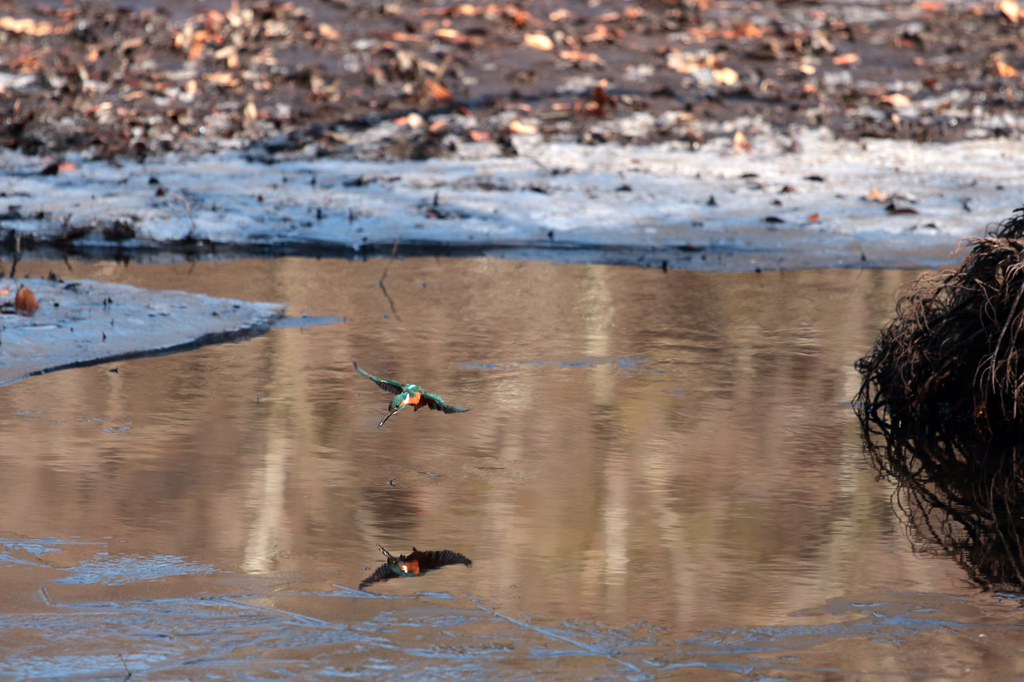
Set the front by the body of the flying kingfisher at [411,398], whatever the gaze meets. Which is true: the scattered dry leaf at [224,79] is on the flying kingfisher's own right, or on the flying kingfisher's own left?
on the flying kingfisher's own right

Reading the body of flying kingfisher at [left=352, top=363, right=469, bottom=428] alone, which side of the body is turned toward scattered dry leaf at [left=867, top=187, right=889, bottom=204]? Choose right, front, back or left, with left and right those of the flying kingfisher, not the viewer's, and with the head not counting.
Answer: back

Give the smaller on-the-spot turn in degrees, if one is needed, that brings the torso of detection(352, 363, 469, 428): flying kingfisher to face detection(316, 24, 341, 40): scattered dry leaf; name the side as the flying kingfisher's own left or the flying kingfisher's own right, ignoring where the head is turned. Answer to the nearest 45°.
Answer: approximately 135° to the flying kingfisher's own right

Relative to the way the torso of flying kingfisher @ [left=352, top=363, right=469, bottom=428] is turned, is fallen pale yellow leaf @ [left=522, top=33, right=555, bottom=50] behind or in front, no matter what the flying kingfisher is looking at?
behind

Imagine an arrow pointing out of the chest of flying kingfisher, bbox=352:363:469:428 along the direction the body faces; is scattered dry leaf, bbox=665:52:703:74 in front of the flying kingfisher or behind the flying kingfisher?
behind

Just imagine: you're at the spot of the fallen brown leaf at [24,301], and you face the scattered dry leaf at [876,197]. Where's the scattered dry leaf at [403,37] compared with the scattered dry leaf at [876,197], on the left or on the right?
left

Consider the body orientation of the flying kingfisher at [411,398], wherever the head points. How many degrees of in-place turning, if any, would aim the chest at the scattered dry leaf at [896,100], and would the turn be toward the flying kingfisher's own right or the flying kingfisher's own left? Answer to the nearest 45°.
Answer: approximately 180°

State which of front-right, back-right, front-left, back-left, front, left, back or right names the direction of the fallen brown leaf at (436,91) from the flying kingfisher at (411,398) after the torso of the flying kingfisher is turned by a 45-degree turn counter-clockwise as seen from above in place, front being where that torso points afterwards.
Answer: back

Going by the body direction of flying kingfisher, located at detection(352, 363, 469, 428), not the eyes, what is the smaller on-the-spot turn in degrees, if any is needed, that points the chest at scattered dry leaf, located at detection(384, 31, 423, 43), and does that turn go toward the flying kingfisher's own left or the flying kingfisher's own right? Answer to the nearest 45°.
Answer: approximately 135° to the flying kingfisher's own right

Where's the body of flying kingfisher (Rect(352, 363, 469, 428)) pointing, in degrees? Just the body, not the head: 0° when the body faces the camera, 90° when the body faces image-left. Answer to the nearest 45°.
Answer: approximately 45°

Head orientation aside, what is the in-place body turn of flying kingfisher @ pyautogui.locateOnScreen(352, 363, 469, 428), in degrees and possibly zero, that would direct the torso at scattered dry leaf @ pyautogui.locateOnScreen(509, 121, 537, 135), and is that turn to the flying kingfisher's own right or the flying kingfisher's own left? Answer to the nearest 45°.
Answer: approximately 135° to the flying kingfisher's own right
